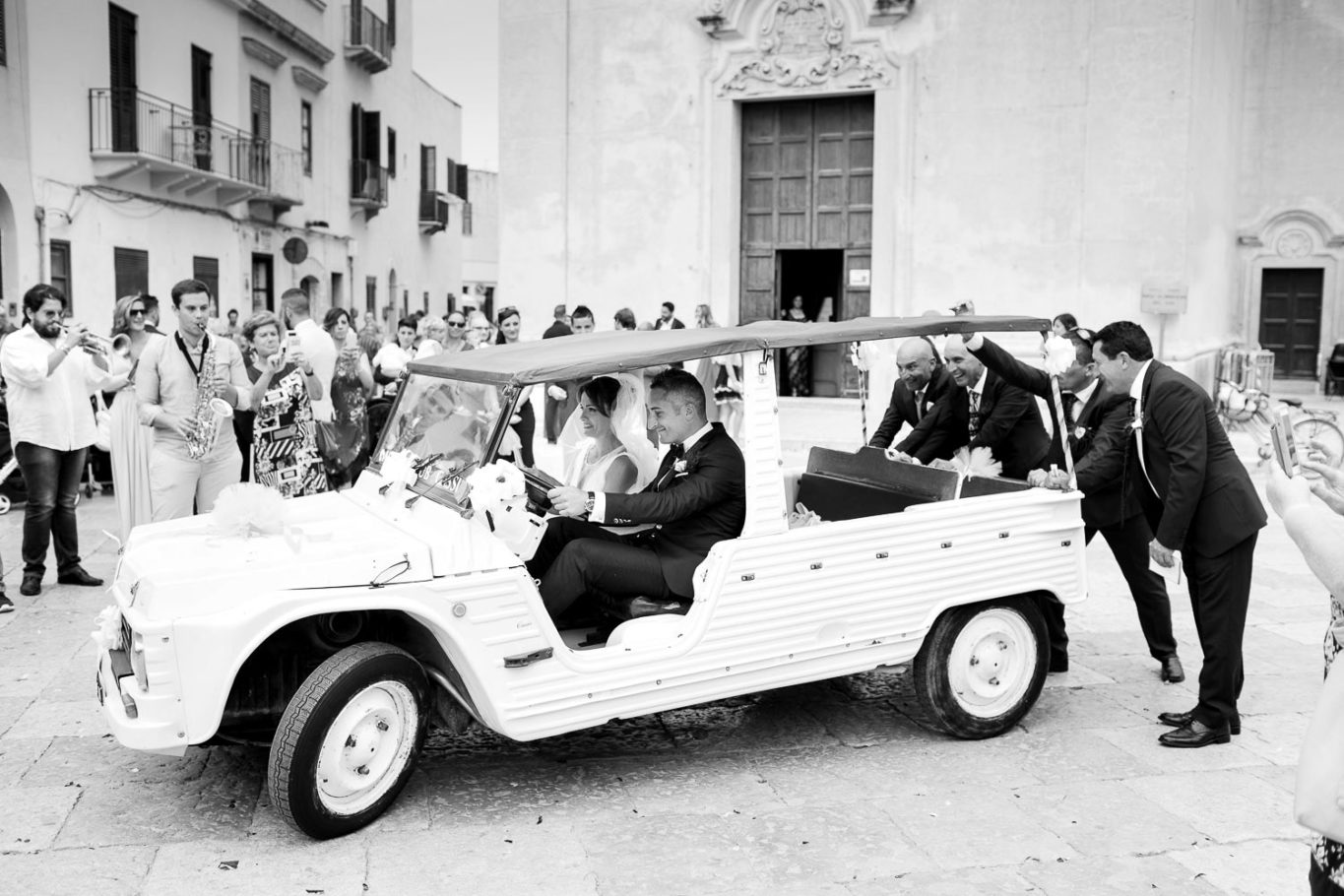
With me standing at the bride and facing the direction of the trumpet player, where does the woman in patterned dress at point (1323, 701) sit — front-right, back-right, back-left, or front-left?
back-left

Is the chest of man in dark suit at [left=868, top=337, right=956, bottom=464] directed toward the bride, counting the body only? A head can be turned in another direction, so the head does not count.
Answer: yes

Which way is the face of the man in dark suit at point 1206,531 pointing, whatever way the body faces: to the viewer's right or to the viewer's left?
to the viewer's left

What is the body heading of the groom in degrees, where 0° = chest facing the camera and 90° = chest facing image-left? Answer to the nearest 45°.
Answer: approximately 90°

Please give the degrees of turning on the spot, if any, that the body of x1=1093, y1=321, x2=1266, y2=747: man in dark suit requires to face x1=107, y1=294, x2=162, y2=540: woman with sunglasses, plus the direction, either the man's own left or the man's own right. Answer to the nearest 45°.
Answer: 0° — they already face them

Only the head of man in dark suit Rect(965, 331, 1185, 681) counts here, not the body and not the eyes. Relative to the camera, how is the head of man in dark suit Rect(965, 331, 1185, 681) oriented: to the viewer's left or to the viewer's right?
to the viewer's left

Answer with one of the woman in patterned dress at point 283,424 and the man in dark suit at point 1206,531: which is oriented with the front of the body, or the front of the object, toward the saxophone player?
the man in dark suit

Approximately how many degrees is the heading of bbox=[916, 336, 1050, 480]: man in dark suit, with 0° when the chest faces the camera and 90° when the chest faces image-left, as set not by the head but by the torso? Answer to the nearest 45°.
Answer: approximately 45°

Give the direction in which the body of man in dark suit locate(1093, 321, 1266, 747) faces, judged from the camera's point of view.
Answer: to the viewer's left
